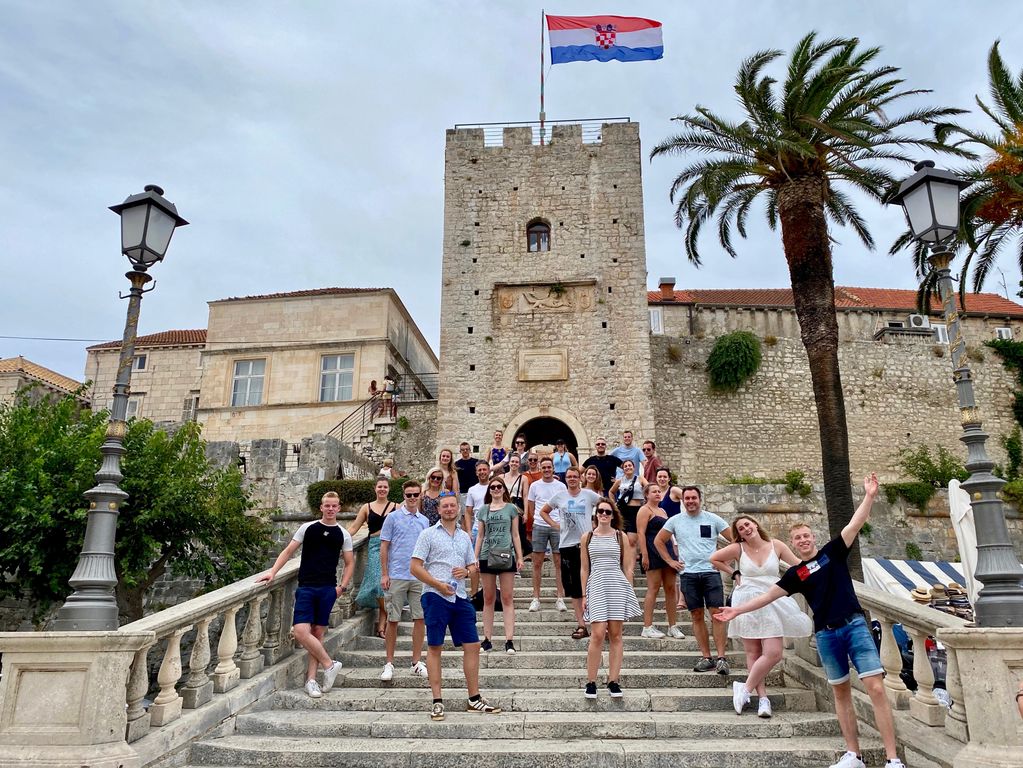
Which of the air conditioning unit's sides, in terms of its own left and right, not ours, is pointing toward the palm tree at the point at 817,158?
front

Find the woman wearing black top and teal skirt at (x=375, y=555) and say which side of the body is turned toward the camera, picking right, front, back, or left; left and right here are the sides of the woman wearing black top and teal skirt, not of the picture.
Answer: front

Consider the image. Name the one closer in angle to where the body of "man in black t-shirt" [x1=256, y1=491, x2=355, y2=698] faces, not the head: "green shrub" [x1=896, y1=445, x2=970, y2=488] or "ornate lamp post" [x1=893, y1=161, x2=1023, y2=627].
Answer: the ornate lamp post

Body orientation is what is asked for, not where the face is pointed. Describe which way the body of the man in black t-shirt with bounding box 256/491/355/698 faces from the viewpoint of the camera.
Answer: toward the camera

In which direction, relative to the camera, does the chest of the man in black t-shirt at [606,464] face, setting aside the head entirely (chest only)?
toward the camera

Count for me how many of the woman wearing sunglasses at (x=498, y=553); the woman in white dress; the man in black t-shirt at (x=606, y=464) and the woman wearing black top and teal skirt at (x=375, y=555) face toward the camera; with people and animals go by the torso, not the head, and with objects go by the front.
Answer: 4

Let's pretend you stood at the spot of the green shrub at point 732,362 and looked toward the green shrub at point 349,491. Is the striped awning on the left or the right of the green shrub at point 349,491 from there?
left

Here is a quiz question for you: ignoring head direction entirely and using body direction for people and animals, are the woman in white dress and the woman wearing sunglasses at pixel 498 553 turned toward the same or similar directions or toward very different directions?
same or similar directions

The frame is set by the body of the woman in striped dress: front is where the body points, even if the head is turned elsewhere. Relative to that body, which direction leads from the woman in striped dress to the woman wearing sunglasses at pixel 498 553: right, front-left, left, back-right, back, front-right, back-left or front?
back-right

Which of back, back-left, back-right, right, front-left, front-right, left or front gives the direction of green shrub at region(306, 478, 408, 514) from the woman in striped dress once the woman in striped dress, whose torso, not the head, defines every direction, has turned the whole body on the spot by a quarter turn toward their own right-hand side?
front-right
